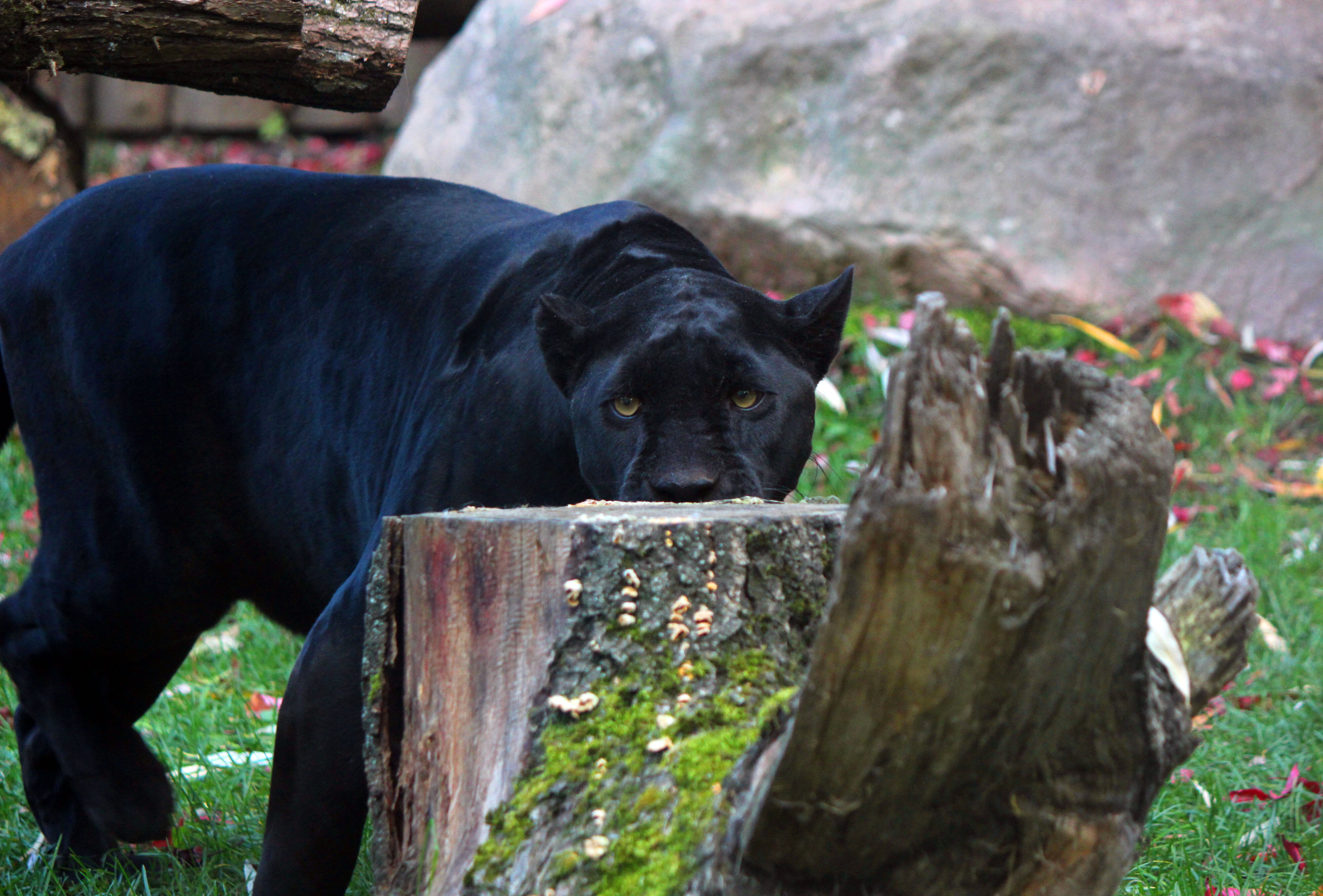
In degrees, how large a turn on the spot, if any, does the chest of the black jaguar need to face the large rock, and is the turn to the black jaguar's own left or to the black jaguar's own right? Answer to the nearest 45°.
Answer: approximately 90° to the black jaguar's own left

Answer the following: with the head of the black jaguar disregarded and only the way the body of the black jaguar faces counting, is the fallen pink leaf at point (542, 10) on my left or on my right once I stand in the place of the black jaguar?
on my left

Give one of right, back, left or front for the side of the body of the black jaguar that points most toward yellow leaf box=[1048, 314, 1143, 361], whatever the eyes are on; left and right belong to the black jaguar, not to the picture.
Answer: left

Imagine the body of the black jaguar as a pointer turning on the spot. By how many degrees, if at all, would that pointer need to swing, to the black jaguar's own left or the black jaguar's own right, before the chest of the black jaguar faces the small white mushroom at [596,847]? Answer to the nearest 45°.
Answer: approximately 45° to the black jaguar's own right

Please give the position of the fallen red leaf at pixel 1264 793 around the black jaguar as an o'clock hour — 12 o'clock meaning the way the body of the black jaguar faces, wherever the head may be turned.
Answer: The fallen red leaf is roughly at 11 o'clock from the black jaguar.

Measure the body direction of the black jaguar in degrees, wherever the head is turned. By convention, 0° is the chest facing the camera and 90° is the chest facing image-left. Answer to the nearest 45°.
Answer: approximately 315°

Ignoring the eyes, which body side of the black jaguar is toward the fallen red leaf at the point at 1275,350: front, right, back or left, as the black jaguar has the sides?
left

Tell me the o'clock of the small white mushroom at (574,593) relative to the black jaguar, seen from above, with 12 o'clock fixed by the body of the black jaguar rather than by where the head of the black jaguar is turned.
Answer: The small white mushroom is roughly at 1 o'clock from the black jaguar.
